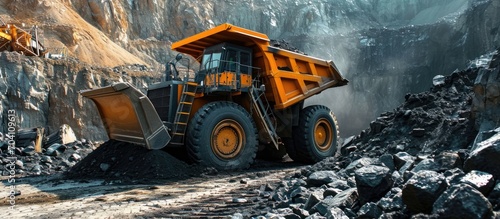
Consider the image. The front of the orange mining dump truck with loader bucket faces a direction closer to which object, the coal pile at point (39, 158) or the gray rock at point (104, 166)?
the gray rock

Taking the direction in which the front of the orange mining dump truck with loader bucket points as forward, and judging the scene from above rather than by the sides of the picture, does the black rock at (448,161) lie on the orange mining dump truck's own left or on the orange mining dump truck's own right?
on the orange mining dump truck's own left

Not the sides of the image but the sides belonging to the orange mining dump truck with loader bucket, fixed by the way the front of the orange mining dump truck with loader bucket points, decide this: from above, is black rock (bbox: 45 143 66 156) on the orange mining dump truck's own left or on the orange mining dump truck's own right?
on the orange mining dump truck's own right

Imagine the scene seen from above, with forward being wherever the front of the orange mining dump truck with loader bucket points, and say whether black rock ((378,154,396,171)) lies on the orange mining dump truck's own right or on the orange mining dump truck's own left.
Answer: on the orange mining dump truck's own left

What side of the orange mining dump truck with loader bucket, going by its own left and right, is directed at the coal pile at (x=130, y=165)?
front

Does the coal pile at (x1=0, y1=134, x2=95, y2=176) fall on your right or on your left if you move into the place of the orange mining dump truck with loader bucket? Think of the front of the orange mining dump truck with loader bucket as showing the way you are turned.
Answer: on your right

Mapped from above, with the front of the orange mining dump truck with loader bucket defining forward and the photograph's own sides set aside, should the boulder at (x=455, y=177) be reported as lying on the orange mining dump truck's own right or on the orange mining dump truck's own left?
on the orange mining dump truck's own left

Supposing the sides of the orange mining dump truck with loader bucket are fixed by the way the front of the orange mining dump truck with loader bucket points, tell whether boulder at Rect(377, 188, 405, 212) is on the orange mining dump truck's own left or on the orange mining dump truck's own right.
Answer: on the orange mining dump truck's own left

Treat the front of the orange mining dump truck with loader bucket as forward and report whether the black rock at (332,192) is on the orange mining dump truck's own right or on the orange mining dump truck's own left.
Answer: on the orange mining dump truck's own left

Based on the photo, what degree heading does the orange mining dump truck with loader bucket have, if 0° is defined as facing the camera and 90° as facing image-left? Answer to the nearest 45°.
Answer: approximately 45°

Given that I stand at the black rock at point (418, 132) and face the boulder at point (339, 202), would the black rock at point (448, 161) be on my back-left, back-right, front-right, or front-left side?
front-left
